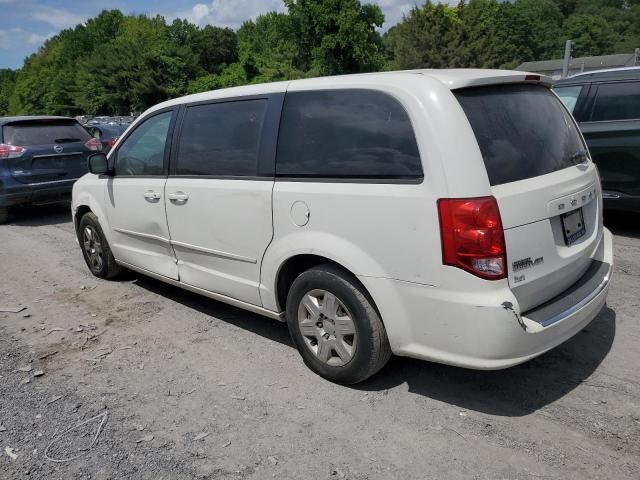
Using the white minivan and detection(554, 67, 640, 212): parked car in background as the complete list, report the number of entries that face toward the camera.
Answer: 0

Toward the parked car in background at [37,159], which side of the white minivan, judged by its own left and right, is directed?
front

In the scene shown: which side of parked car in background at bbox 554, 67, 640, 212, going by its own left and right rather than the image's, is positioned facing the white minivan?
left

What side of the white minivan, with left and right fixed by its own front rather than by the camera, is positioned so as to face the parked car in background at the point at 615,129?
right

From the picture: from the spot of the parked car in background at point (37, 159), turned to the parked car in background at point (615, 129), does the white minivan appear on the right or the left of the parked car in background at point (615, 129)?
right

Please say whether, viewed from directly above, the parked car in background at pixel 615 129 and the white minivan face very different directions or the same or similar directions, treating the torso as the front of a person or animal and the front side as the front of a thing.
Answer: same or similar directions

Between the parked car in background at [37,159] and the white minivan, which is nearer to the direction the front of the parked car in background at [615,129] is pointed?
the parked car in background

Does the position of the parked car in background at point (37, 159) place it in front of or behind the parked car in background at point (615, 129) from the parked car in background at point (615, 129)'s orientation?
in front

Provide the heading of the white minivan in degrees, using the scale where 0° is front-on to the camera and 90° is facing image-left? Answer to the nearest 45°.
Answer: approximately 135°
